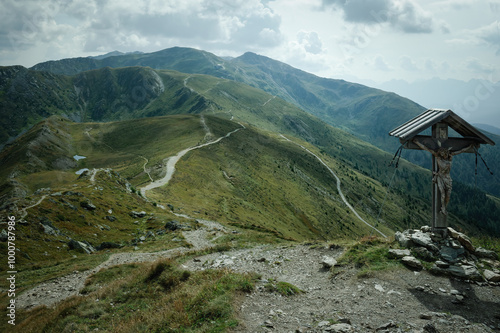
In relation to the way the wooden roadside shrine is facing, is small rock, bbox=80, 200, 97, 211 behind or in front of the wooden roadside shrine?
behind

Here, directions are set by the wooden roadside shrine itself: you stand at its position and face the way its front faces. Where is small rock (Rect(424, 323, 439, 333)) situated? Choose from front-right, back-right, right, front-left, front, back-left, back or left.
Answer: front-right

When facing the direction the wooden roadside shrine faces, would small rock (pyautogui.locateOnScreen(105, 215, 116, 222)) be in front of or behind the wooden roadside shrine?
behind
